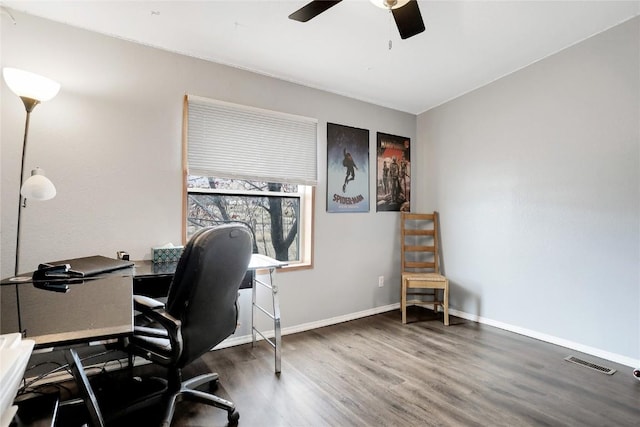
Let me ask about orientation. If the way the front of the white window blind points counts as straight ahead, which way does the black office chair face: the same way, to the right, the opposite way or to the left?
the opposite way

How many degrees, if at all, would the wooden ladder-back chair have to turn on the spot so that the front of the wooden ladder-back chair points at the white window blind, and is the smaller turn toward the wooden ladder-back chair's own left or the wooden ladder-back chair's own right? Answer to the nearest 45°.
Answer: approximately 45° to the wooden ladder-back chair's own right

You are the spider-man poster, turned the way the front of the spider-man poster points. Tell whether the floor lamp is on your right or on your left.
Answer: on your right

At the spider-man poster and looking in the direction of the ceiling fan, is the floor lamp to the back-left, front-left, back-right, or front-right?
front-right

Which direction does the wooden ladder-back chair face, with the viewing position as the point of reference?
facing the viewer

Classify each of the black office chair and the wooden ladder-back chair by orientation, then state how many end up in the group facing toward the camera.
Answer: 1

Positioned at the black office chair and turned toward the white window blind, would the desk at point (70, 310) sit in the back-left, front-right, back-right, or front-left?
back-left

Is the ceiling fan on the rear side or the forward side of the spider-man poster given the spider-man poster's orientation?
on the forward side

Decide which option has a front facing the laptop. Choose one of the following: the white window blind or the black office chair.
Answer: the black office chair

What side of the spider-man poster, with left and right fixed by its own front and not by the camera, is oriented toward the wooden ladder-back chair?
left

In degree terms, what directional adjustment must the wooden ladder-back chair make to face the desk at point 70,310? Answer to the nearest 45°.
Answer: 0° — it already faces it

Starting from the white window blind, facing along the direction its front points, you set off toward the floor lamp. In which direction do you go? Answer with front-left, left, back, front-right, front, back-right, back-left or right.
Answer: right

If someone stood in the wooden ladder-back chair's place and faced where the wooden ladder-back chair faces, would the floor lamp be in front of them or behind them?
in front
